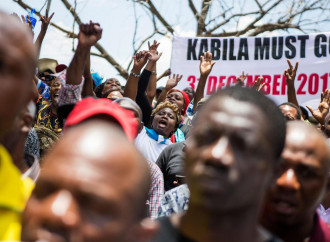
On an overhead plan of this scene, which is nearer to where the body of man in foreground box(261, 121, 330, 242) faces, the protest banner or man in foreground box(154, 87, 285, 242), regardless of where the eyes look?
the man in foreground

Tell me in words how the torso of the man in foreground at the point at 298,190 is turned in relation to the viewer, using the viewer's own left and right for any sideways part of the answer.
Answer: facing the viewer and to the left of the viewer

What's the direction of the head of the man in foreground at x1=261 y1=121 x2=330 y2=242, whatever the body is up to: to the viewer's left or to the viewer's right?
to the viewer's left

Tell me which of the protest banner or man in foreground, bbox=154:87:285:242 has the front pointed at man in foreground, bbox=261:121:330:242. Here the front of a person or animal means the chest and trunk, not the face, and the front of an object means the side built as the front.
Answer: the protest banner

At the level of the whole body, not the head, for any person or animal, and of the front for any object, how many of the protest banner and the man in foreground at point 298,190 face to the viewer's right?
0

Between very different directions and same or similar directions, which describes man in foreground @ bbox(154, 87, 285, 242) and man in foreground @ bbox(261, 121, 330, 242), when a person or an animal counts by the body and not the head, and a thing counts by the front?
same or similar directions

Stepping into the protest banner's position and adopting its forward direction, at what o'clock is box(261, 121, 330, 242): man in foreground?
The man in foreground is roughly at 12 o'clock from the protest banner.

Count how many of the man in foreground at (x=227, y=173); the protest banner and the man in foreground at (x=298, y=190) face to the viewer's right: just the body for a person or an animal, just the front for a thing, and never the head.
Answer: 0

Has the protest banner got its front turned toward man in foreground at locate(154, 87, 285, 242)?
yes

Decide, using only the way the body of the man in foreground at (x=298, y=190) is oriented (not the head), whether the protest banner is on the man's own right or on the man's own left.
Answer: on the man's own right

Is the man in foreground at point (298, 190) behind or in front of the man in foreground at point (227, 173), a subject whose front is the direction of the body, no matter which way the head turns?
behind

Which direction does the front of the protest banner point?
toward the camera

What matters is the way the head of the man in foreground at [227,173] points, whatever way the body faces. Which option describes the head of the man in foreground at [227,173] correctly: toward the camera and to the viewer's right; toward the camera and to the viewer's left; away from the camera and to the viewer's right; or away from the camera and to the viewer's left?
toward the camera and to the viewer's left

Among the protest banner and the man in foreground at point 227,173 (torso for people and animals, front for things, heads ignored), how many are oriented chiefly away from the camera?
0
